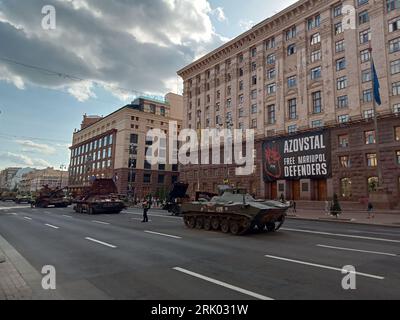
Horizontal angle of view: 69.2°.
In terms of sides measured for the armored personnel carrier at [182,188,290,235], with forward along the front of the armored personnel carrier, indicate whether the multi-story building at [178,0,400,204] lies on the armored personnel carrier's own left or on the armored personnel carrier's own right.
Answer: on the armored personnel carrier's own left

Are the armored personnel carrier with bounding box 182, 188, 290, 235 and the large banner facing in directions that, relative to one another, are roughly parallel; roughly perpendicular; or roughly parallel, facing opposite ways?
roughly perpendicular

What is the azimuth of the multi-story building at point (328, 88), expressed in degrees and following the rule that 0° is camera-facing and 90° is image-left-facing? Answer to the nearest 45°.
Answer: approximately 45°

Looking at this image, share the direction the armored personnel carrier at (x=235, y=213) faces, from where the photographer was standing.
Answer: facing the viewer and to the right of the viewer

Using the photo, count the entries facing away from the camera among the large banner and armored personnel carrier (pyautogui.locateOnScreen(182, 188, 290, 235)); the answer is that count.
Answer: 0

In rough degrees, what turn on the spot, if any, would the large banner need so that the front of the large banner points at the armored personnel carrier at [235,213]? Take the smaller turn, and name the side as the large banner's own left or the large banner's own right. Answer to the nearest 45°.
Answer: approximately 45° to the large banner's own left

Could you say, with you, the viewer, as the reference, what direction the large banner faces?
facing the viewer and to the left of the viewer

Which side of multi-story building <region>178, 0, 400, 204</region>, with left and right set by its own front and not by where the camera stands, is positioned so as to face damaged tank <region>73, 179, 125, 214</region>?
front

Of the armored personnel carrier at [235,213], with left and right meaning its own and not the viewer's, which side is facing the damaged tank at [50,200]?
back

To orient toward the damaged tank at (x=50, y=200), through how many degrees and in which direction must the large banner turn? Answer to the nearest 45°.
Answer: approximately 45° to its right

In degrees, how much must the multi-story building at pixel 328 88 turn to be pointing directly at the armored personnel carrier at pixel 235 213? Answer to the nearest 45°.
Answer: approximately 45° to its left

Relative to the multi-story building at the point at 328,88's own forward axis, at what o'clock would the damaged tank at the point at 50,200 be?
The damaged tank is roughly at 1 o'clock from the multi-story building.
